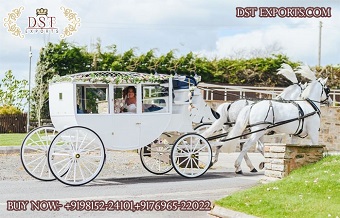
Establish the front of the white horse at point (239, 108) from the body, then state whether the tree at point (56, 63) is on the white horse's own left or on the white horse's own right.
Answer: on the white horse's own left

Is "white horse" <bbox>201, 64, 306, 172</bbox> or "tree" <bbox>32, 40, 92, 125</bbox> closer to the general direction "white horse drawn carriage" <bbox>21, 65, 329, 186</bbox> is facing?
the white horse

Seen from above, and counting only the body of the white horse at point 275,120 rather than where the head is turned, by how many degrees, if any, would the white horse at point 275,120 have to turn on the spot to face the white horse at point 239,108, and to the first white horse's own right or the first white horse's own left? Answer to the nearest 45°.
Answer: approximately 135° to the first white horse's own left

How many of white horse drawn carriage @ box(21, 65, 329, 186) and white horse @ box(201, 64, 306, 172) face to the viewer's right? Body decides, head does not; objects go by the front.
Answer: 2

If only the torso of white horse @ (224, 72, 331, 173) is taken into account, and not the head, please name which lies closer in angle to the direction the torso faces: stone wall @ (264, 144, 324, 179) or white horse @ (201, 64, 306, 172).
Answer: the stone wall

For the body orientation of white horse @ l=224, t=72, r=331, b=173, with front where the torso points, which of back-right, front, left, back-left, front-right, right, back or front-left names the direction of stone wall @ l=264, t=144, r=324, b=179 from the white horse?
right

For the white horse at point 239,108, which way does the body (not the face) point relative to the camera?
to the viewer's right

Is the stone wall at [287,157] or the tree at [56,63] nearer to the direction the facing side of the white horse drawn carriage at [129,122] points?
the stone wall

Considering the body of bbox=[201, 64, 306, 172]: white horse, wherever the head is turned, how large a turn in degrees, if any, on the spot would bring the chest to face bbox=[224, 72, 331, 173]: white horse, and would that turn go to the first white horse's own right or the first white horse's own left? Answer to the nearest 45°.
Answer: approximately 45° to the first white horse's own right

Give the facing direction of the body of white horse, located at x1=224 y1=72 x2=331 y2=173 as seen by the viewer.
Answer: to the viewer's right

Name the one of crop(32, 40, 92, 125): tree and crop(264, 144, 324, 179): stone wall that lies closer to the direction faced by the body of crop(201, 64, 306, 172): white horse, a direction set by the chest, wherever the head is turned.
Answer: the stone wall

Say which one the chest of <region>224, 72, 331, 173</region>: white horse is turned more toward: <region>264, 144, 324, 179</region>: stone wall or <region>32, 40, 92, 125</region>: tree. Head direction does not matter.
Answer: the stone wall

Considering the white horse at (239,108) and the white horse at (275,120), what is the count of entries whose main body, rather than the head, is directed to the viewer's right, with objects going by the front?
2

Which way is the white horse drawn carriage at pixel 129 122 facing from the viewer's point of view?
to the viewer's right
